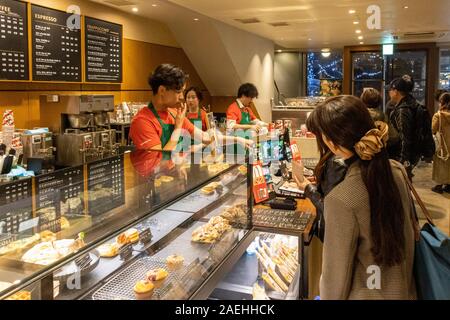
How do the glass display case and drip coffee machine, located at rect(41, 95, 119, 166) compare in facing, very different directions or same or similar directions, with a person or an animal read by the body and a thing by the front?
same or similar directions

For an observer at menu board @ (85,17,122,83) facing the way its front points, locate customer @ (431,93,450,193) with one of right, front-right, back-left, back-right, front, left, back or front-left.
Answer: front-left

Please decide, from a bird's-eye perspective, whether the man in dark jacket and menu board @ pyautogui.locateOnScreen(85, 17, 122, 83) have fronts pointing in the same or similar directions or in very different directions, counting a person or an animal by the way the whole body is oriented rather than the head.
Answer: very different directions

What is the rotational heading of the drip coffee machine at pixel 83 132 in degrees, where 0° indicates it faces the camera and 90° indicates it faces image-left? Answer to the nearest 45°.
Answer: approximately 315°

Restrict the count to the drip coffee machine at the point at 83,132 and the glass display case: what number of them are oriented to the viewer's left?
0

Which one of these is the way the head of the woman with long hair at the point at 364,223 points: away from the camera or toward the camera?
away from the camera

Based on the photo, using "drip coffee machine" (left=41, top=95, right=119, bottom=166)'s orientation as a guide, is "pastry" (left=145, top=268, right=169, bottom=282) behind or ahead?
ahead

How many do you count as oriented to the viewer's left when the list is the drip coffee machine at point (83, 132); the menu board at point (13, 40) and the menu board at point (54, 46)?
0

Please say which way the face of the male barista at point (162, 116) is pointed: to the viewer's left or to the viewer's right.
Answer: to the viewer's right

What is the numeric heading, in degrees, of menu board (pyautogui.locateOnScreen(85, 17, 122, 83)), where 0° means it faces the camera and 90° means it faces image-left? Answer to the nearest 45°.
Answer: approximately 315°

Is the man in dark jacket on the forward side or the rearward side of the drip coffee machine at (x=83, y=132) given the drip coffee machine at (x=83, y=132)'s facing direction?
on the forward side

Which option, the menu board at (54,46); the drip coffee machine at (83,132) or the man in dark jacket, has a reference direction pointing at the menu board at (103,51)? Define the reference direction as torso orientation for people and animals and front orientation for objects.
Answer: the man in dark jacket

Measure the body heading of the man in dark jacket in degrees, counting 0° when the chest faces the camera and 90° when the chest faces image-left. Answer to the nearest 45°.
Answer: approximately 90°

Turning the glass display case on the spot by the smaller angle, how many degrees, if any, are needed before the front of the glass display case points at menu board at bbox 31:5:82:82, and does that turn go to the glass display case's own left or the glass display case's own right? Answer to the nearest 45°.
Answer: approximately 135° to the glass display case's own left

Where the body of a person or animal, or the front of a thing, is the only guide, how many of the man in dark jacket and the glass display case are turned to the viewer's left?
1
